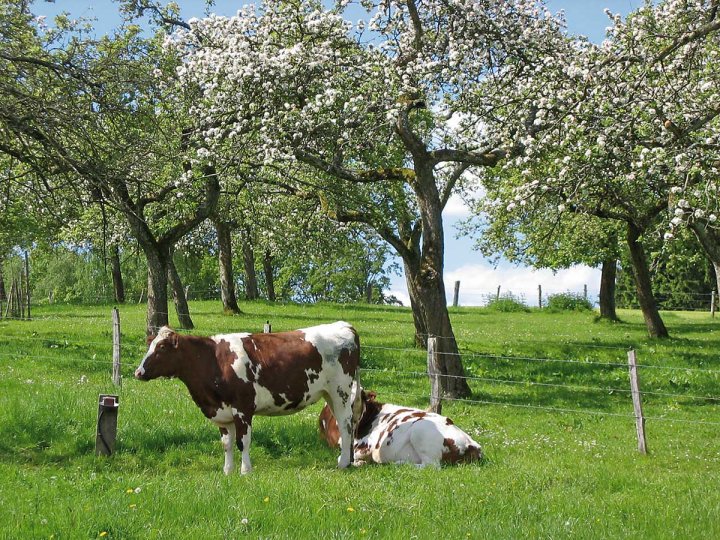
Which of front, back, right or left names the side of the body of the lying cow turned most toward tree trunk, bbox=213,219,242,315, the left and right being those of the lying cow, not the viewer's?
right

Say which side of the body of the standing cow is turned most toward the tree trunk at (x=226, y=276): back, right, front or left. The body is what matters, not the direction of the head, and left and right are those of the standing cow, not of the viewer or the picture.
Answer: right

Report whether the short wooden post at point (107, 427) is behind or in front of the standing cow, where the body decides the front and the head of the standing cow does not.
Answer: in front

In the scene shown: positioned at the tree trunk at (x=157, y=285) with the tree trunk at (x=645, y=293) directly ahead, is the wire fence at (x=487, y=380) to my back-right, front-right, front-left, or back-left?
front-right

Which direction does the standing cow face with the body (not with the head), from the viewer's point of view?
to the viewer's left

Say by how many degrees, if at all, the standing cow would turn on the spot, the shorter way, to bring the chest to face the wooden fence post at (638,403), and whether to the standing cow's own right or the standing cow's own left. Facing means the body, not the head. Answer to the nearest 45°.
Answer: approximately 180°

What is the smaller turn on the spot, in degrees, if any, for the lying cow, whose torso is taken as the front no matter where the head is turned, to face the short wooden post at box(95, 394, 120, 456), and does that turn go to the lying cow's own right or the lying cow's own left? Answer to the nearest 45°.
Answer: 0° — it already faces it

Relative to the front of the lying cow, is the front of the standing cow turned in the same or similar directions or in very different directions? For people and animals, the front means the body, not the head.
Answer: same or similar directions

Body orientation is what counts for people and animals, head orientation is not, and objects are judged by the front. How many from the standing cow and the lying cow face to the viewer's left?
2

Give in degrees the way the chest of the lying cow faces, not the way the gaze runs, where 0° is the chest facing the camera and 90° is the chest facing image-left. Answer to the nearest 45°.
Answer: approximately 90°
